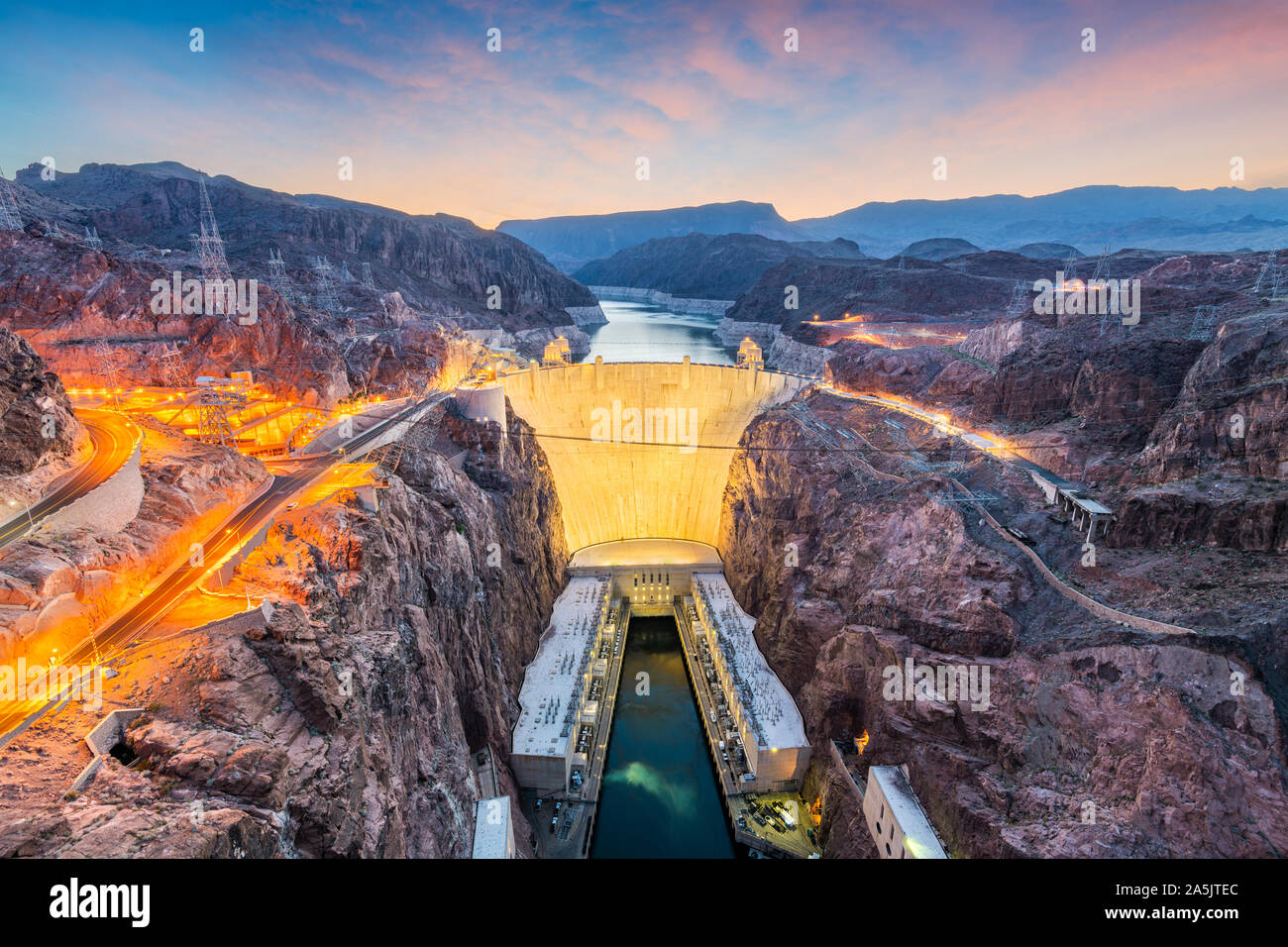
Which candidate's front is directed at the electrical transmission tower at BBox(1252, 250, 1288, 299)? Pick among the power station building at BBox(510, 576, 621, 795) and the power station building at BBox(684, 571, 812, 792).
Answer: the power station building at BBox(510, 576, 621, 795)

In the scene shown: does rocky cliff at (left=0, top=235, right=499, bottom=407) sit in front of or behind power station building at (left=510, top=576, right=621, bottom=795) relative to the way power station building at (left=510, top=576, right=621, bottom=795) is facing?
behind

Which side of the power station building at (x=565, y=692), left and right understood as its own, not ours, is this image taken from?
right

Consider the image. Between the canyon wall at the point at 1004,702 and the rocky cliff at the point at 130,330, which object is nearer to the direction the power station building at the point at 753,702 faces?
the rocky cliff

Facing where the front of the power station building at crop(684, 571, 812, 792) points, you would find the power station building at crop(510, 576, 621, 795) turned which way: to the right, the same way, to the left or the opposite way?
the opposite way

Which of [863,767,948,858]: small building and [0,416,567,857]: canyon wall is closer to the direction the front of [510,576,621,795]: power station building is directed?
the small building

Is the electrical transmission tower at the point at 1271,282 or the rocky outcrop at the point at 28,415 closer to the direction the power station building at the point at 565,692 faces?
the electrical transmission tower

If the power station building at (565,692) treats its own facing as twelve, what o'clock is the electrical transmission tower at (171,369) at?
The electrical transmission tower is roughly at 7 o'clock from the power station building.

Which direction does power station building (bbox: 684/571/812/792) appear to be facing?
to the viewer's left

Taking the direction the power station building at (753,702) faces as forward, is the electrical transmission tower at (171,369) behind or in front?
in front

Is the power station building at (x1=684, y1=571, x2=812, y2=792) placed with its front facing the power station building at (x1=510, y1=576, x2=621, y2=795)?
yes

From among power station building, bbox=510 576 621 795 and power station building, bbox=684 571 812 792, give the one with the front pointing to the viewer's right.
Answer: power station building, bbox=510 576 621 795
